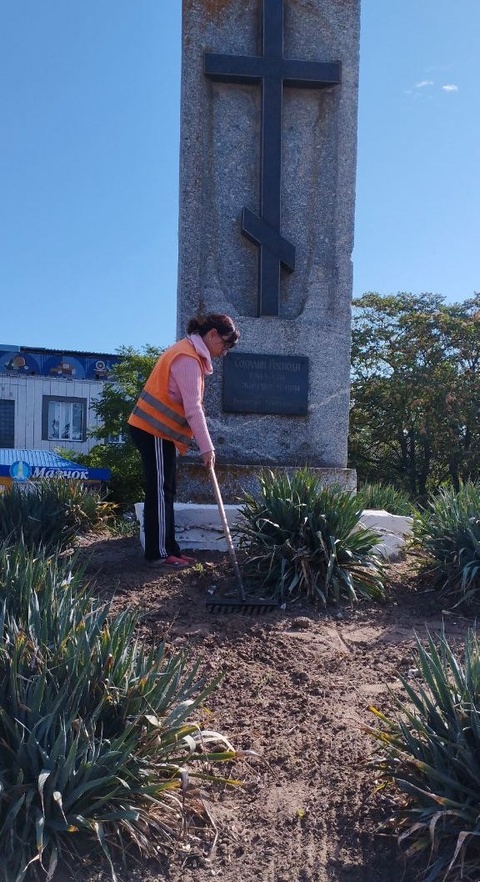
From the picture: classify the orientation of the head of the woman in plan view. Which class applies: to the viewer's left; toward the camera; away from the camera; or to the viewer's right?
to the viewer's right

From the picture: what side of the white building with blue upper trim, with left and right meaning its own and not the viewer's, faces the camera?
front

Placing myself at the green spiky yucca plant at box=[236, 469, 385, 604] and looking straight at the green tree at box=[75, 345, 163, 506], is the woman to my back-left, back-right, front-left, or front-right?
front-left

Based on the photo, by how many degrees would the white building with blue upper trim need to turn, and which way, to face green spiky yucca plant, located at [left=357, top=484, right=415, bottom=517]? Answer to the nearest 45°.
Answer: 0° — it already faces it

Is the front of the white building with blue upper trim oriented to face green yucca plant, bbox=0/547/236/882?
yes

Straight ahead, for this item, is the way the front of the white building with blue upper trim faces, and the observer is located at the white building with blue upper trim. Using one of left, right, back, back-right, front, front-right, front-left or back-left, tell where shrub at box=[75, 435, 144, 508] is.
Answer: front

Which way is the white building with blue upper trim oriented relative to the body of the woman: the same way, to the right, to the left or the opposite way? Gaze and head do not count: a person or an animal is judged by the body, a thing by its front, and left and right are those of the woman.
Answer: to the right

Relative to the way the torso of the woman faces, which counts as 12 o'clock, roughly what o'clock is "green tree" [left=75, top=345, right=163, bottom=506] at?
The green tree is roughly at 9 o'clock from the woman.

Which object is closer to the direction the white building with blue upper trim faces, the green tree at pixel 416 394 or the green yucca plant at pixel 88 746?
the green yucca plant

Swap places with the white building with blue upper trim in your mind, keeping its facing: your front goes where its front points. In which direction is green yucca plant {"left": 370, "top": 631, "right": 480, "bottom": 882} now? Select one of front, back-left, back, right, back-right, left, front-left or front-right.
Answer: front

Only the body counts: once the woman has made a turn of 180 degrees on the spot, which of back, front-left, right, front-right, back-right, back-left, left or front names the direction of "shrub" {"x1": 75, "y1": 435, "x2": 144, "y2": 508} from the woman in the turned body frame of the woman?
right

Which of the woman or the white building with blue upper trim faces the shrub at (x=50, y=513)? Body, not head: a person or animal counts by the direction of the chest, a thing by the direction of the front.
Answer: the white building with blue upper trim

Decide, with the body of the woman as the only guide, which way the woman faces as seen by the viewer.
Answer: to the viewer's right

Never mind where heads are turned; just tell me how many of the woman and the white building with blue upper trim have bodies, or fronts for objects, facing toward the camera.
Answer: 1

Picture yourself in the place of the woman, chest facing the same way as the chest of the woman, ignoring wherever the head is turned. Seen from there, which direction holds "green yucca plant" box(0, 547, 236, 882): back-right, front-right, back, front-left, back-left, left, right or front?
right

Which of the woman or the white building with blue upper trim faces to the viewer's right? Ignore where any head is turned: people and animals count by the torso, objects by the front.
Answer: the woman

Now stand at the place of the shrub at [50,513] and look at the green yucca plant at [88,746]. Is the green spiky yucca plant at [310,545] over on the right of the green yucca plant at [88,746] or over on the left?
left

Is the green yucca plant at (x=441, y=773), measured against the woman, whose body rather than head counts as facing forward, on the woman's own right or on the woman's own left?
on the woman's own right
